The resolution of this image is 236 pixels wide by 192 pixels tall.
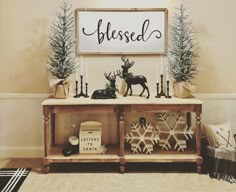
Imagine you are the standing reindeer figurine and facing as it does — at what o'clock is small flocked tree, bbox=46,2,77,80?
The small flocked tree is roughly at 12 o'clock from the standing reindeer figurine.

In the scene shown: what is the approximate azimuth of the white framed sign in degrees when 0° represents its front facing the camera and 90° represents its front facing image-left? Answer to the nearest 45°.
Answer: approximately 0°

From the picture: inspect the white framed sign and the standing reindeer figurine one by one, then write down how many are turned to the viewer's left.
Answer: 1

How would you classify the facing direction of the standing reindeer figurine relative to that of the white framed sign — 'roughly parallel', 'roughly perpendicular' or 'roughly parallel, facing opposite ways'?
roughly perpendicular

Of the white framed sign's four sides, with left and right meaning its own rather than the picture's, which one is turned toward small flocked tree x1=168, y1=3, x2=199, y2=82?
left

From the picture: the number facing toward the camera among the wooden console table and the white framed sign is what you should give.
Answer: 2

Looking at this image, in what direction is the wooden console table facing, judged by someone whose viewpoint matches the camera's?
facing the viewer

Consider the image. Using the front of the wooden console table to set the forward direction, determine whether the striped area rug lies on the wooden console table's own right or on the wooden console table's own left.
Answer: on the wooden console table's own right

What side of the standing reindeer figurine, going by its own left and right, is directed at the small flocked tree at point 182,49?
back

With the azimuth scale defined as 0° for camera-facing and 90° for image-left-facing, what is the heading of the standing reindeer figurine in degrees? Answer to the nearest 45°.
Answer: approximately 90°

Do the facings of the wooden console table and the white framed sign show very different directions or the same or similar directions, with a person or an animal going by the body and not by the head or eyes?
same or similar directions
